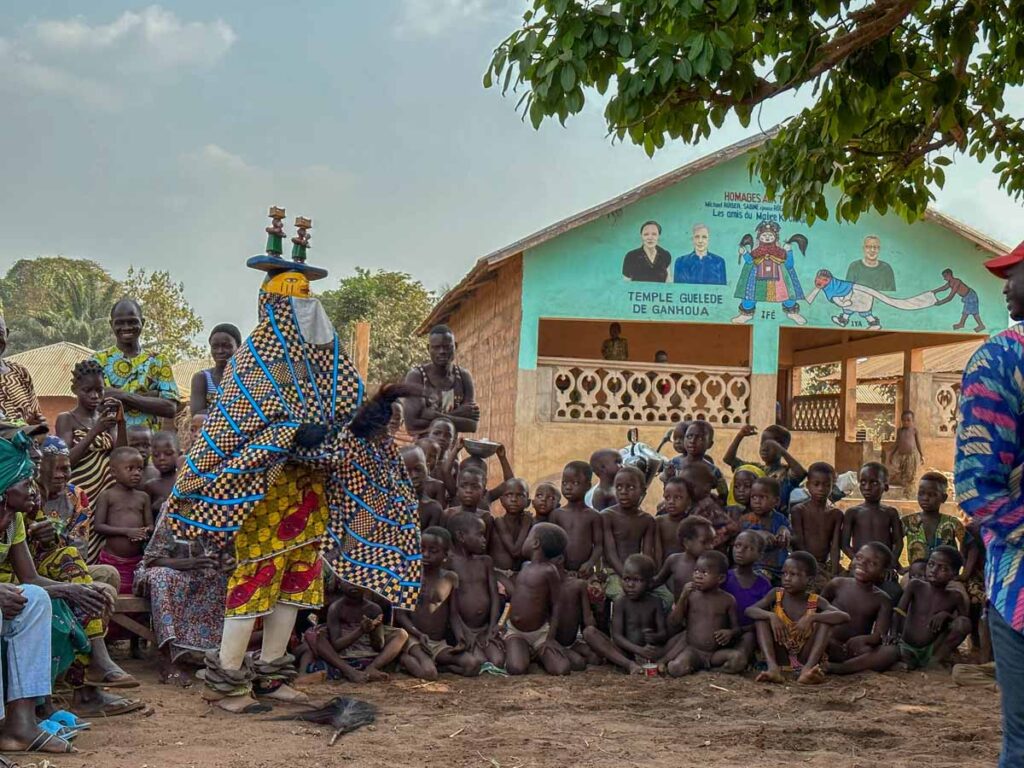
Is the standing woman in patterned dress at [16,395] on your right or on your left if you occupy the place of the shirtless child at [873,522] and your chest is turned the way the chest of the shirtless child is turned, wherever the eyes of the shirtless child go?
on your right

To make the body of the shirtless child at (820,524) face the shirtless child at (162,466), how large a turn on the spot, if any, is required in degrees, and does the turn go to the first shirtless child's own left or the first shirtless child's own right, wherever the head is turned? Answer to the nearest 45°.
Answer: approximately 45° to the first shirtless child's own right

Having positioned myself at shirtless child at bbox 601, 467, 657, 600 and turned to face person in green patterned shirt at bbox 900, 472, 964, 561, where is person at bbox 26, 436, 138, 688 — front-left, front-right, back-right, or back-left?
back-right

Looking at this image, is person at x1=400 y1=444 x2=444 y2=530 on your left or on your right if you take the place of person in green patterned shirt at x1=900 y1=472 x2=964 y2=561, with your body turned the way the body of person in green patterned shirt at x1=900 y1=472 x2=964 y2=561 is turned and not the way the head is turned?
on your right

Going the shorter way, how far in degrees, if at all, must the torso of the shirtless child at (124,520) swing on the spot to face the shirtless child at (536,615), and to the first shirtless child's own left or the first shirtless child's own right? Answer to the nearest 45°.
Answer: approximately 45° to the first shirtless child's own left

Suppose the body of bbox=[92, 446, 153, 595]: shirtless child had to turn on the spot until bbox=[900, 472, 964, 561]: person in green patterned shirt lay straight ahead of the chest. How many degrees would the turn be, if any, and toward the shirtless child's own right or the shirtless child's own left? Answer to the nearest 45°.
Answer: approximately 45° to the shirtless child's own left

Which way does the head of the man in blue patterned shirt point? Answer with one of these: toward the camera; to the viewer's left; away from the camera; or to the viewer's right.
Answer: to the viewer's left

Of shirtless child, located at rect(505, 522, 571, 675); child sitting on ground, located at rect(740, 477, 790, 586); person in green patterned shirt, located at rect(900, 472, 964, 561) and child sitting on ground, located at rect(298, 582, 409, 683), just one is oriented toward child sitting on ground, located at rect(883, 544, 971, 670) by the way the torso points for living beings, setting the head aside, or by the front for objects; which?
person in green patterned shirt, located at rect(900, 472, 964, 561)

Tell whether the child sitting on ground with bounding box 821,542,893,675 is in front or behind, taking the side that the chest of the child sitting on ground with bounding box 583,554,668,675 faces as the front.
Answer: behind
